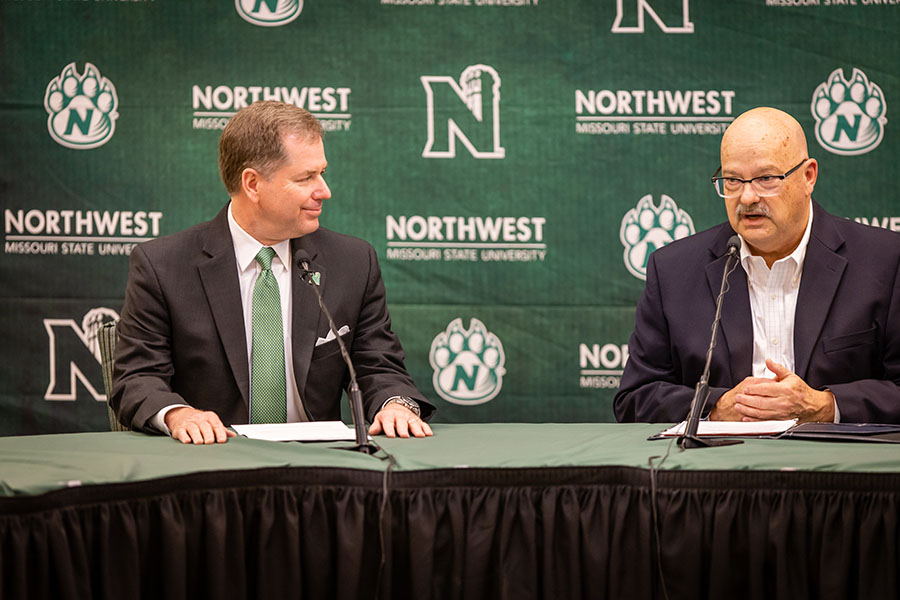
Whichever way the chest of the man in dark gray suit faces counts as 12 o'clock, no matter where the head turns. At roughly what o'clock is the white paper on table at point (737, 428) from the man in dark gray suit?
The white paper on table is roughly at 10 o'clock from the man in dark gray suit.

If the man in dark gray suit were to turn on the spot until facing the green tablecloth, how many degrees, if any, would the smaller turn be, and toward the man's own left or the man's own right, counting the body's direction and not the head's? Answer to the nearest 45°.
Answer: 0° — they already face it

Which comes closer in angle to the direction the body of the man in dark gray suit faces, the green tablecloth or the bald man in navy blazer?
the green tablecloth

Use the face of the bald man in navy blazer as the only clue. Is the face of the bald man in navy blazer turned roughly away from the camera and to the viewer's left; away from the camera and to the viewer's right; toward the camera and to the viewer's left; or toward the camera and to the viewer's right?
toward the camera and to the viewer's left

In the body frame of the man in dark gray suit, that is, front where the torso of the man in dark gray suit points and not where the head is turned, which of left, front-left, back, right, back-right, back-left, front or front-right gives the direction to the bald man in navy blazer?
left

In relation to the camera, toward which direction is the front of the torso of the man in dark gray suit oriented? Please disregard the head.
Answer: toward the camera
